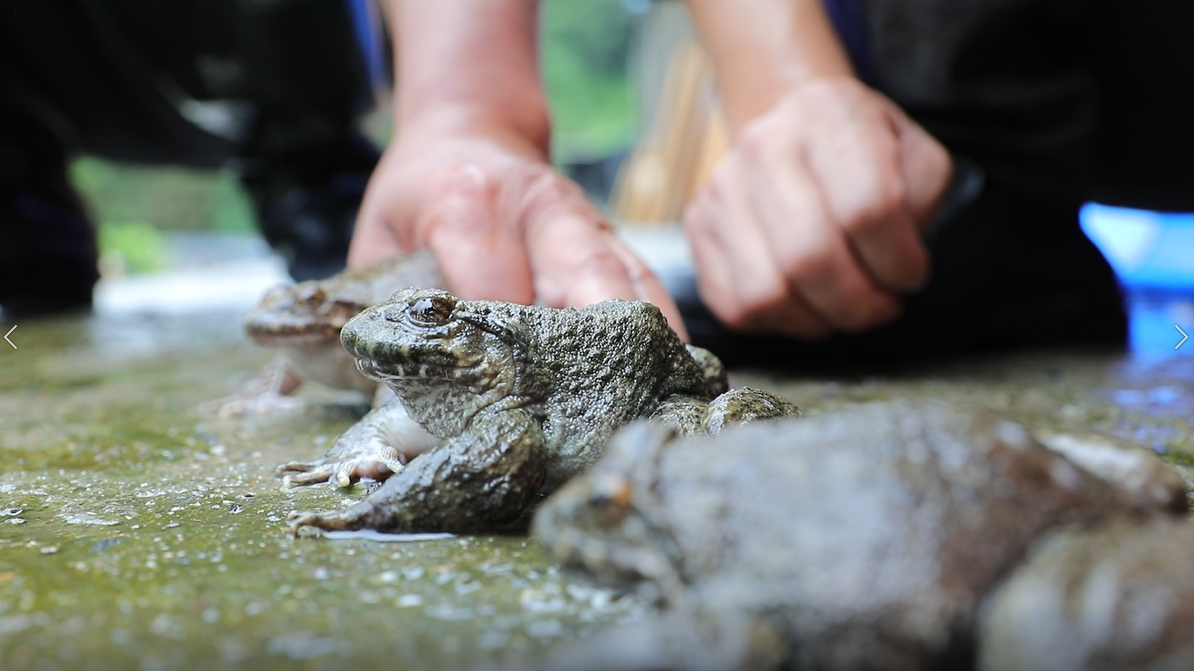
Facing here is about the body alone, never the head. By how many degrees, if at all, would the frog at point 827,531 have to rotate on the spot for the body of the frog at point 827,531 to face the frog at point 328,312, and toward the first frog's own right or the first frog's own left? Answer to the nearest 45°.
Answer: approximately 45° to the first frog's own right

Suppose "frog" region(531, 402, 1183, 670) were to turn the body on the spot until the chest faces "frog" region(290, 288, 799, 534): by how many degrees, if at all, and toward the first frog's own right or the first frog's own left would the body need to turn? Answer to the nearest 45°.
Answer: approximately 45° to the first frog's own right

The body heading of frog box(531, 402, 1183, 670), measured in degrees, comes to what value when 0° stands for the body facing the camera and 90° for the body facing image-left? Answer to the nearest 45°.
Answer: approximately 90°
